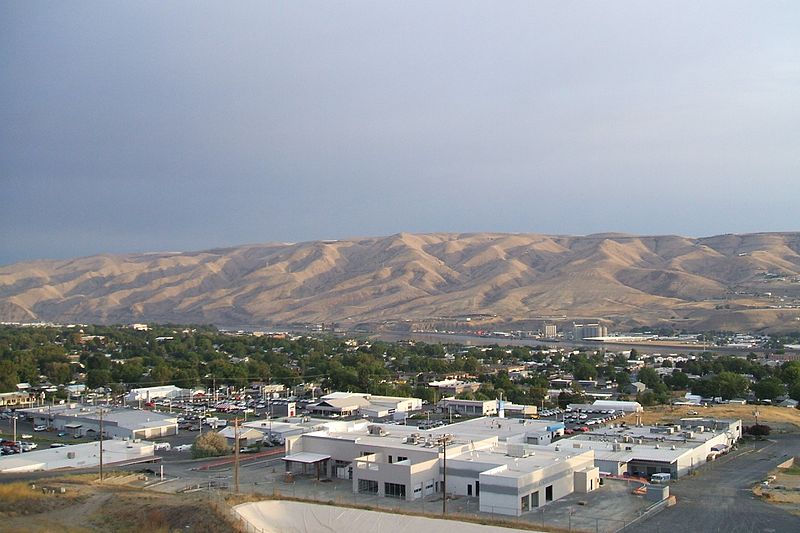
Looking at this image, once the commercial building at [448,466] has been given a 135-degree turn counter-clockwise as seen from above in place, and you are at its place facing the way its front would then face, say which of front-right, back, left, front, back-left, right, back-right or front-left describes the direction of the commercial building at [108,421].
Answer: back-left

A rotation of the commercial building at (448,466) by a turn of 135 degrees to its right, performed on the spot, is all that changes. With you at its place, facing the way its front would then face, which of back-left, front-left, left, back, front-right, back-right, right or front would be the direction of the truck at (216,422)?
front-left

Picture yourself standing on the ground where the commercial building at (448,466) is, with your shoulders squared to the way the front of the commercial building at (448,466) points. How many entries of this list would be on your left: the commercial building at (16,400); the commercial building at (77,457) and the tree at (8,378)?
0

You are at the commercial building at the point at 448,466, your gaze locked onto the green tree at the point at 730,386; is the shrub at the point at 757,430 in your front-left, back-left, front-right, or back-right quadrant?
front-right

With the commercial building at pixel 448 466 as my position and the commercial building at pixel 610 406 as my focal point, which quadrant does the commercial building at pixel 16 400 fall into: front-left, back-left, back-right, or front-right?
front-left

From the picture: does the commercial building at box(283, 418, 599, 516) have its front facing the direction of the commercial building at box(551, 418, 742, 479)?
no

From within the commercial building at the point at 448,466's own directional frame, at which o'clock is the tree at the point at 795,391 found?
The tree is roughly at 6 o'clock from the commercial building.

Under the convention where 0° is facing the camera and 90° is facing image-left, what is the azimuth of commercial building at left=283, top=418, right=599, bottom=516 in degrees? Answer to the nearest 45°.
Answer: approximately 45°

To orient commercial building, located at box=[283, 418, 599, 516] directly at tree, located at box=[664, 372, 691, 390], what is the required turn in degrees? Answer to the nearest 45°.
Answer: approximately 180°

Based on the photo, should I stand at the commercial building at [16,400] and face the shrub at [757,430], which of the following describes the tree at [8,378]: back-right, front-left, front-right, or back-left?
back-left

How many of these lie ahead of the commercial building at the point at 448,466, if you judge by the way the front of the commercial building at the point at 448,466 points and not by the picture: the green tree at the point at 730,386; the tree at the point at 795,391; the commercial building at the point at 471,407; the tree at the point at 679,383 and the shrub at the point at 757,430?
0

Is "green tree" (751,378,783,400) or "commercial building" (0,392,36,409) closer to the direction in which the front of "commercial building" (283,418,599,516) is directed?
the commercial building

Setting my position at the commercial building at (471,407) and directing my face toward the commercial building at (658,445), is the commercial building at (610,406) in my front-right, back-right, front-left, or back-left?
front-left

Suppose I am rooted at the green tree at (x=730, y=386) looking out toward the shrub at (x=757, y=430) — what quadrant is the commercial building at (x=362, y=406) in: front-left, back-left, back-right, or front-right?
front-right

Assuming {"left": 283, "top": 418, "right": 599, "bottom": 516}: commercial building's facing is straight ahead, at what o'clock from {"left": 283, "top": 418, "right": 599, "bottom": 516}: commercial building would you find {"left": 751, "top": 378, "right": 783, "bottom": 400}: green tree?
The green tree is roughly at 6 o'clock from the commercial building.

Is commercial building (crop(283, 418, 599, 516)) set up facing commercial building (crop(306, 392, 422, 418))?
no

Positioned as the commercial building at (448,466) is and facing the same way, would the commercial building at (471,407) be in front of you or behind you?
behind

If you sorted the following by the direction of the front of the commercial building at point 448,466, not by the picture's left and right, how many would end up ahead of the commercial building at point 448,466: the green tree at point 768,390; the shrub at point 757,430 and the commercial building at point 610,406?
0

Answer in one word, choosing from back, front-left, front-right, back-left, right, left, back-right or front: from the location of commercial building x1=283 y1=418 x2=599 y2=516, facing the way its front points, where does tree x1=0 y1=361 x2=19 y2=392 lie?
right

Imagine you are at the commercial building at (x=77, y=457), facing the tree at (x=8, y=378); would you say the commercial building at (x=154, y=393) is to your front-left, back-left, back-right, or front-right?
front-right

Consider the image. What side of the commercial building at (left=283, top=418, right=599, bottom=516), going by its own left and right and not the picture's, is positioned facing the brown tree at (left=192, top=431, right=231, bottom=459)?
right

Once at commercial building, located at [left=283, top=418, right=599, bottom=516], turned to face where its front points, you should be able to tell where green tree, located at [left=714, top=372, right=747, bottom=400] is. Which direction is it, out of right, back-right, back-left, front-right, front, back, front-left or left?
back

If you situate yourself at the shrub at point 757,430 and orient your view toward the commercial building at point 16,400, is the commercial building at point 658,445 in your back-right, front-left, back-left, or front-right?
front-left
